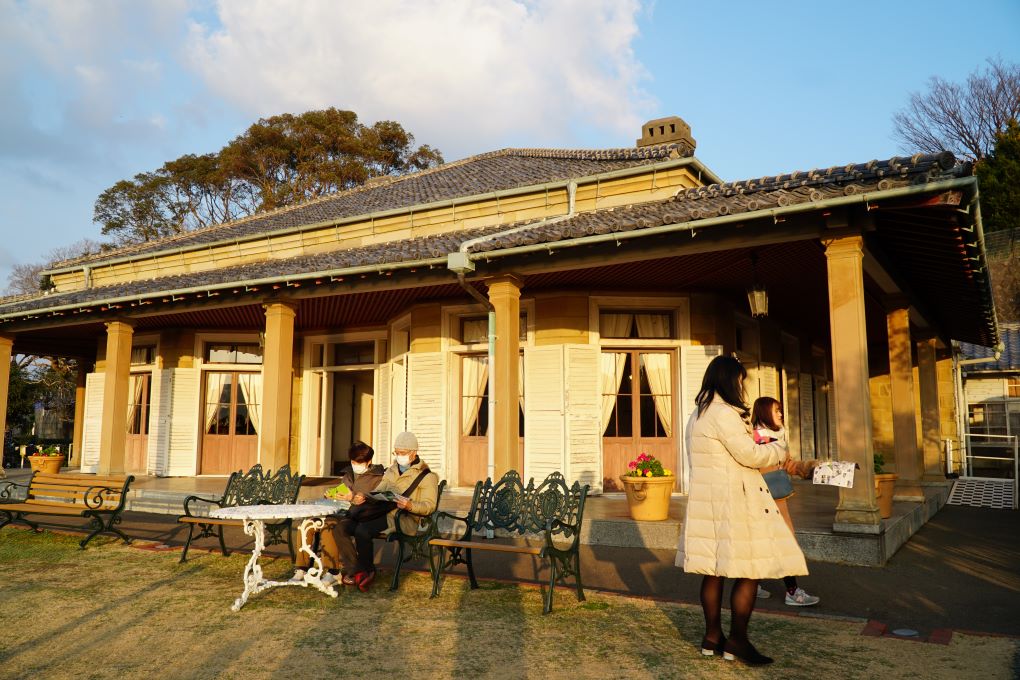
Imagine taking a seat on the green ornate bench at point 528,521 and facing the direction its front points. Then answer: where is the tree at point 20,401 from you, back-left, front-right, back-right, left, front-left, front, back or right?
right

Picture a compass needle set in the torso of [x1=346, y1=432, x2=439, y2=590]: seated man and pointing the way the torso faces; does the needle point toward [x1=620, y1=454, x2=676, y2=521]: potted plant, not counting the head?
no

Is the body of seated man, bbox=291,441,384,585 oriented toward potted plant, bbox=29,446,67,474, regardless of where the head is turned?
no

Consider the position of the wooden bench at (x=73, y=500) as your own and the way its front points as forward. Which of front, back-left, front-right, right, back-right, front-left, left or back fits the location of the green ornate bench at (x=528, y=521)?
left

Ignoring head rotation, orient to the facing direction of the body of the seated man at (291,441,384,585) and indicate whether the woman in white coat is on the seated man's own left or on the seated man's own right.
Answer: on the seated man's own left

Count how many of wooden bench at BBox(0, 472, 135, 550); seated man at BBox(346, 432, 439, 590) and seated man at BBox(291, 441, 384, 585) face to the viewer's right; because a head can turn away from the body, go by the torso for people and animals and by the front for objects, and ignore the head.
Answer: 0

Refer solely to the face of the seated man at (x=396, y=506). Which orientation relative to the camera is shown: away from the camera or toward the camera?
toward the camera

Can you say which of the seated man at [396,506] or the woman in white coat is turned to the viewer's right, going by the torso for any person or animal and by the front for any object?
the woman in white coat

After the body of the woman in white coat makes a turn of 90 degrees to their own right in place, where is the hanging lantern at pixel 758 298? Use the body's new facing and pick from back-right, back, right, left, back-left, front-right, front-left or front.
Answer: back

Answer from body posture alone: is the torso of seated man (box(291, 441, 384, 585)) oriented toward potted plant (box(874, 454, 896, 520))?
no

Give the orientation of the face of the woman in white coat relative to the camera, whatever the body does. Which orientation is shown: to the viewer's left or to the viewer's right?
to the viewer's right

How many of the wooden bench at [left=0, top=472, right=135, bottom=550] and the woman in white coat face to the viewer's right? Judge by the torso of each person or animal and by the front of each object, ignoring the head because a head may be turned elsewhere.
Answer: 1

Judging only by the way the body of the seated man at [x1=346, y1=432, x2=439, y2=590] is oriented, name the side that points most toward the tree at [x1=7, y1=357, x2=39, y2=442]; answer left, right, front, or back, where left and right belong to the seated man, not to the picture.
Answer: right

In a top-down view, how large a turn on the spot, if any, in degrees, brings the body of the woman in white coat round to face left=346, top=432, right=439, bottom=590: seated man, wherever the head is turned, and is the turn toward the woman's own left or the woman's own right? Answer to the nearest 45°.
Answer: approximately 135° to the woman's own left

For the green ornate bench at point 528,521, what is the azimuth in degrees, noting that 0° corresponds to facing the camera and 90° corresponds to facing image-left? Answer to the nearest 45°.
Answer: approximately 45°

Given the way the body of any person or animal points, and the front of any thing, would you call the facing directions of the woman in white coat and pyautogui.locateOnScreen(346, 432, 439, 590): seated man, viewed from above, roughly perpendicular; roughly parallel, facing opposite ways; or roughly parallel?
roughly perpendicular

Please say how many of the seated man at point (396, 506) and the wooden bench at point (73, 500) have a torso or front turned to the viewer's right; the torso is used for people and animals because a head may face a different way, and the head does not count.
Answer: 0

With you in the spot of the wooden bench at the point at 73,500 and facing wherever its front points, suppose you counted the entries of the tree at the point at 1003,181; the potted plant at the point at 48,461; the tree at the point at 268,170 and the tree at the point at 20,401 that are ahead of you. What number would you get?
0

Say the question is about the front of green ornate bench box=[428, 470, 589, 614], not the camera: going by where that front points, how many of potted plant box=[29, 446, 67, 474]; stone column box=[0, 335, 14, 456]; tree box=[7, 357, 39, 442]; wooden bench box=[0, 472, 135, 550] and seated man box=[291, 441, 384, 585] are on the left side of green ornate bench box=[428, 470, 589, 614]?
0
